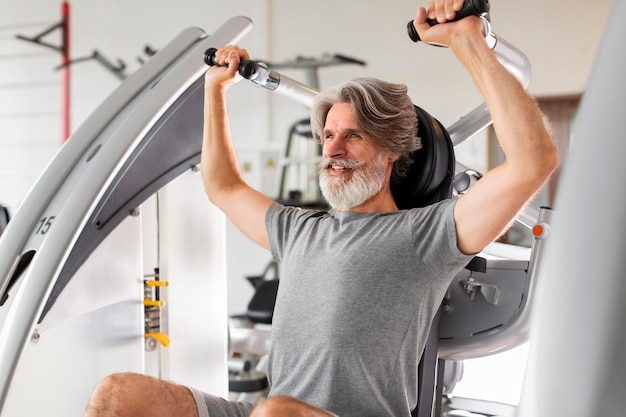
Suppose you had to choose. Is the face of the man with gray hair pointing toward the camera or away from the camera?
toward the camera

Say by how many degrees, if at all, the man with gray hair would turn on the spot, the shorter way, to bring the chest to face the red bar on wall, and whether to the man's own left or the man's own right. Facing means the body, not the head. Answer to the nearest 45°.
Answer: approximately 90° to the man's own right

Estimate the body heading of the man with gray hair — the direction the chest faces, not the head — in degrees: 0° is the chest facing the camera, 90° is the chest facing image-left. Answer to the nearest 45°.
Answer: approximately 45°
